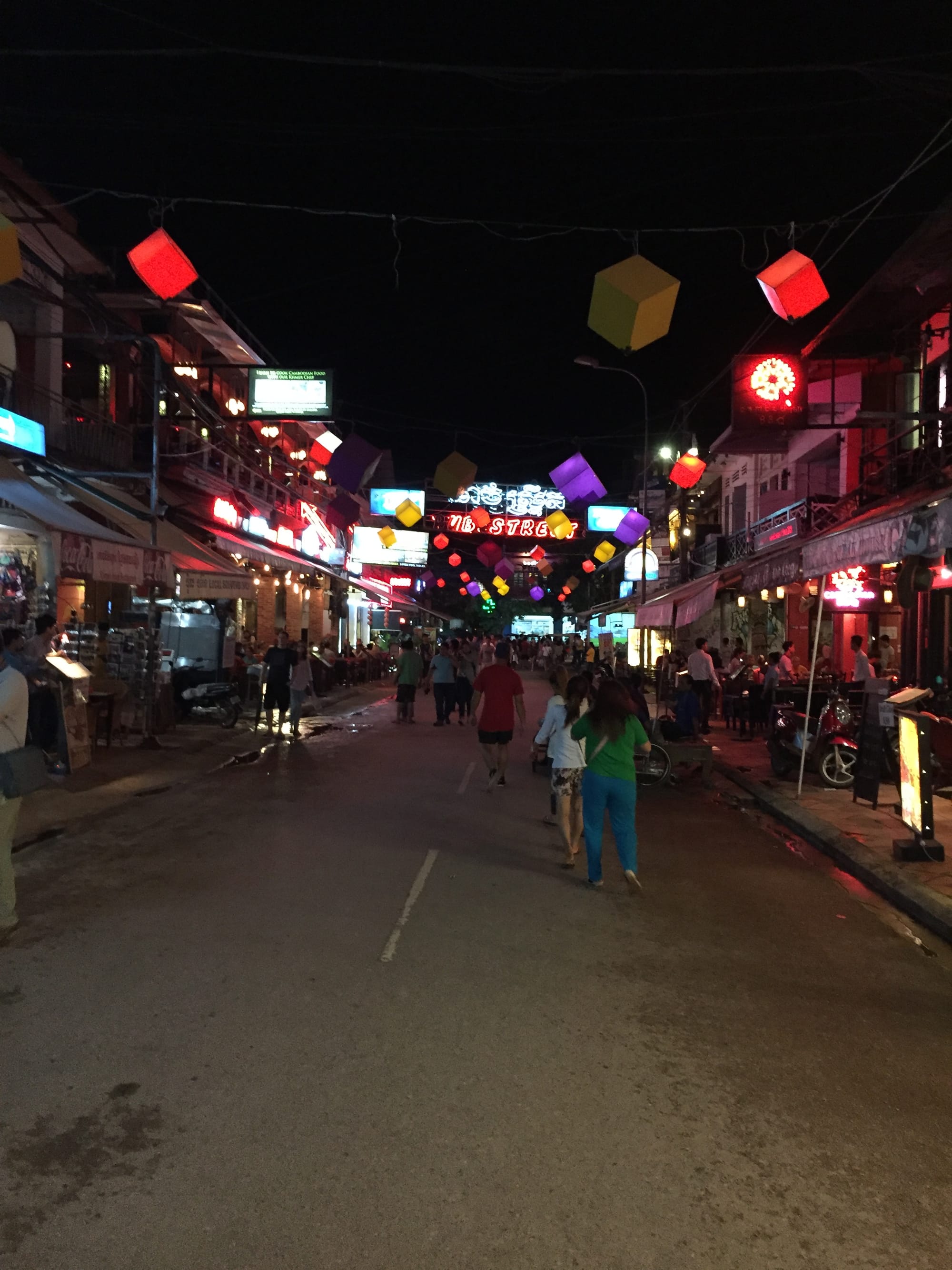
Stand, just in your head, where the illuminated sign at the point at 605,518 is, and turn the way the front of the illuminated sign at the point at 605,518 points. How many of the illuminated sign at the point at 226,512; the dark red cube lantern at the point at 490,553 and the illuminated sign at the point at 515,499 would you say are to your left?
0

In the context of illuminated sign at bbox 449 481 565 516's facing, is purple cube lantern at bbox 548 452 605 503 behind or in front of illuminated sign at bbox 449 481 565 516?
in front

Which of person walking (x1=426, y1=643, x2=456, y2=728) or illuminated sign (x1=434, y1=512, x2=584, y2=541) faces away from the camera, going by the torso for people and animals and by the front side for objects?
the person walking

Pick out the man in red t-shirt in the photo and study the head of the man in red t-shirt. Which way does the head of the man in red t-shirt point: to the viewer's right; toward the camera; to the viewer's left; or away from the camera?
away from the camera

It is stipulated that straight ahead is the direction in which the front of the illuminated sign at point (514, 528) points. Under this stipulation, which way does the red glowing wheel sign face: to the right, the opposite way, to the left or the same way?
the same way

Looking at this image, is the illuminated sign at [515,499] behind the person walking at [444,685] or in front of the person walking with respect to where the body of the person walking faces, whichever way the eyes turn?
in front

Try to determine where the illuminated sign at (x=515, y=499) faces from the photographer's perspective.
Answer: facing the viewer

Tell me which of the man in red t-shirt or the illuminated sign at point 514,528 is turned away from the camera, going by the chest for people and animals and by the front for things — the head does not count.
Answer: the man in red t-shirt

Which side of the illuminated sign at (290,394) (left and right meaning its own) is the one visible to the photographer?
front

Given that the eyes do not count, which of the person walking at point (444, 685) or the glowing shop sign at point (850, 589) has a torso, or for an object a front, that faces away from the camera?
the person walking

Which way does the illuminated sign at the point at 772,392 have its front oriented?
toward the camera

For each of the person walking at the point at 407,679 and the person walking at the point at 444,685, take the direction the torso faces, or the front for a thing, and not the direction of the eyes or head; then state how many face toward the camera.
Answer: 0
